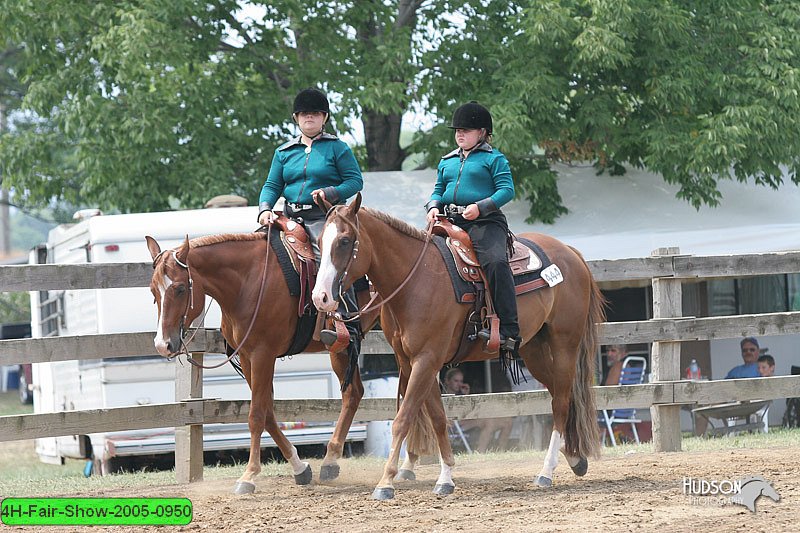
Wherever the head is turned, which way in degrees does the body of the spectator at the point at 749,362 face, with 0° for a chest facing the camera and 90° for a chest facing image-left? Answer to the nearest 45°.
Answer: approximately 0°

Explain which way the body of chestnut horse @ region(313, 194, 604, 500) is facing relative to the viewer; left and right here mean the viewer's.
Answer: facing the viewer and to the left of the viewer

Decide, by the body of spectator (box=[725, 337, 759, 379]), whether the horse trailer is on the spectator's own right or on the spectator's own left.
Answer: on the spectator's own right

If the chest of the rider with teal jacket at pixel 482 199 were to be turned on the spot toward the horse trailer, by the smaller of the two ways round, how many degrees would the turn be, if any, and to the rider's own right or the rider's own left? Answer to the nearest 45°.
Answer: approximately 90° to the rider's own right

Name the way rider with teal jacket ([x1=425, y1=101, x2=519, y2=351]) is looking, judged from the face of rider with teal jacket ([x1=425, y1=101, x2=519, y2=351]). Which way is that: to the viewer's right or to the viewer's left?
to the viewer's left

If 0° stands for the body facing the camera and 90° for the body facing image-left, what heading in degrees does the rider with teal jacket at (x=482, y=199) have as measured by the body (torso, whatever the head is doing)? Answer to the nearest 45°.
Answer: approximately 45°

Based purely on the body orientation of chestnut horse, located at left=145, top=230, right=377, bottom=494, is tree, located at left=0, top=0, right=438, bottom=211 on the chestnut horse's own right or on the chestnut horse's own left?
on the chestnut horse's own right

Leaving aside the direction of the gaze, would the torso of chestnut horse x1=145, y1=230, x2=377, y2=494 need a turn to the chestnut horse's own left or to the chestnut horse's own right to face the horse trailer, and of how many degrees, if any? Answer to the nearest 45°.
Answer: approximately 135° to the chestnut horse's own right

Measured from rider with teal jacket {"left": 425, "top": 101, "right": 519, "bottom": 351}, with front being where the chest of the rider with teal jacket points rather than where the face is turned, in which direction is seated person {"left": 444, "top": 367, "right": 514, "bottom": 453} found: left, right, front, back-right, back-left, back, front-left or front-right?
back-right
